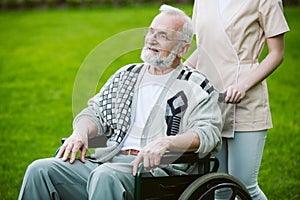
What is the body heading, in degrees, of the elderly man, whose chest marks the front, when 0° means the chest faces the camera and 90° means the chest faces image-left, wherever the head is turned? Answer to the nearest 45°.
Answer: approximately 45°
